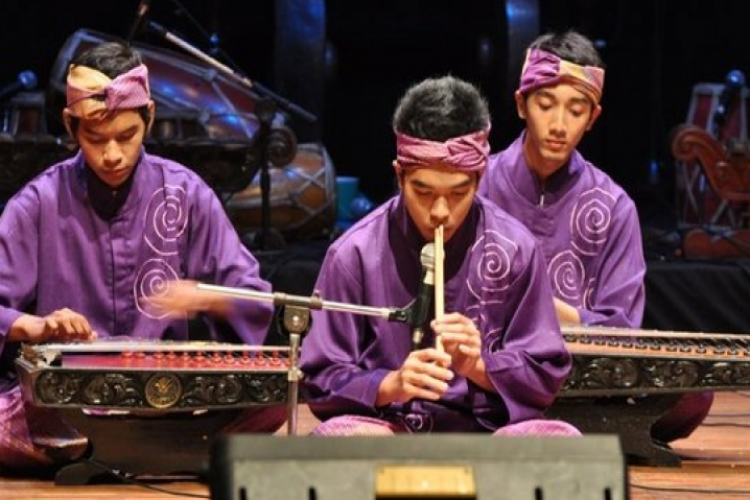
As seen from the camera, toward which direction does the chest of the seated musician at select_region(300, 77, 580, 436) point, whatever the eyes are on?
toward the camera

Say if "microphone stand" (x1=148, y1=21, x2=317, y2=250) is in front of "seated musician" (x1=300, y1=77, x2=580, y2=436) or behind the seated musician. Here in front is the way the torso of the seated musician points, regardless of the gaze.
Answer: behind

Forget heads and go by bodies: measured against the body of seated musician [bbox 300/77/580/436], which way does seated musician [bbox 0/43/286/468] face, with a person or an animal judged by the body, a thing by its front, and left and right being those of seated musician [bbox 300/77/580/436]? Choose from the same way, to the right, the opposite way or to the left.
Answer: the same way

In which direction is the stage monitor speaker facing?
away from the camera

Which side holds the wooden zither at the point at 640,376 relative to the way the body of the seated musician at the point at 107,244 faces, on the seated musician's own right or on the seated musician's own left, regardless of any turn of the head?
on the seated musician's own left

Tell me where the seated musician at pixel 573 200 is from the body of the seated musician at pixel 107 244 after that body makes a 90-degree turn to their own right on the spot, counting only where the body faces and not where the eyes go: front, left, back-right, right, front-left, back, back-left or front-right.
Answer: back

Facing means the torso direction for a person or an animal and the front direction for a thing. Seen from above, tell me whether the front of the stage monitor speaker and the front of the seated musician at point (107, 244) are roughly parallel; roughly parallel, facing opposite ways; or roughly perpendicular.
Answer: roughly parallel, facing opposite ways

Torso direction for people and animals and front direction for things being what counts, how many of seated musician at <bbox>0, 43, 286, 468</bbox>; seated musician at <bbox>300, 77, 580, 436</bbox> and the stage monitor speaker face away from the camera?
1

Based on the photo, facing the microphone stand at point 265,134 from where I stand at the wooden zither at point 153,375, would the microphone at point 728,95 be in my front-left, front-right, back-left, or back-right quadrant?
front-right

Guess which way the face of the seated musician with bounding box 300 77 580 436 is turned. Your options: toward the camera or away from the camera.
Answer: toward the camera

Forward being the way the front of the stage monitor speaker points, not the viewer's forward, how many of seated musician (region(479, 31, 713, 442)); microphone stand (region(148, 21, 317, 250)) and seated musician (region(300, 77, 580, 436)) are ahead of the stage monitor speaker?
3

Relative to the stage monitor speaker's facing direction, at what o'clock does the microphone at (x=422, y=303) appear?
The microphone is roughly at 12 o'clock from the stage monitor speaker.

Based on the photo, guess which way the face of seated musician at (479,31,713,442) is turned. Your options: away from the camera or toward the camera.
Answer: toward the camera

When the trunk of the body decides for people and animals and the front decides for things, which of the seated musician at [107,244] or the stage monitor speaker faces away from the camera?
the stage monitor speaker

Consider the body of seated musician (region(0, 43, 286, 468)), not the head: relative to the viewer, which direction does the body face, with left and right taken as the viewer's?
facing the viewer

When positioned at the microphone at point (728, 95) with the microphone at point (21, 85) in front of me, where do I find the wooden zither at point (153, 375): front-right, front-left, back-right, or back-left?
front-left
